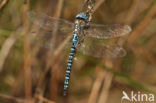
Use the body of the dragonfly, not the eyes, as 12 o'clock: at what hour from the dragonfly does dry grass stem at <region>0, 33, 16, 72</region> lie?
The dry grass stem is roughly at 10 o'clock from the dragonfly.

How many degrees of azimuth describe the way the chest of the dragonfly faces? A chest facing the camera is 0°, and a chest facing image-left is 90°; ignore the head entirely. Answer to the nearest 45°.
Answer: approximately 180°

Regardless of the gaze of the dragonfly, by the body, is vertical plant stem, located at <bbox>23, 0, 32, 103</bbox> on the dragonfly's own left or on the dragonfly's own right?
on the dragonfly's own left

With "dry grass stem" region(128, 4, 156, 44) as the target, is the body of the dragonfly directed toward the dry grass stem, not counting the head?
no
